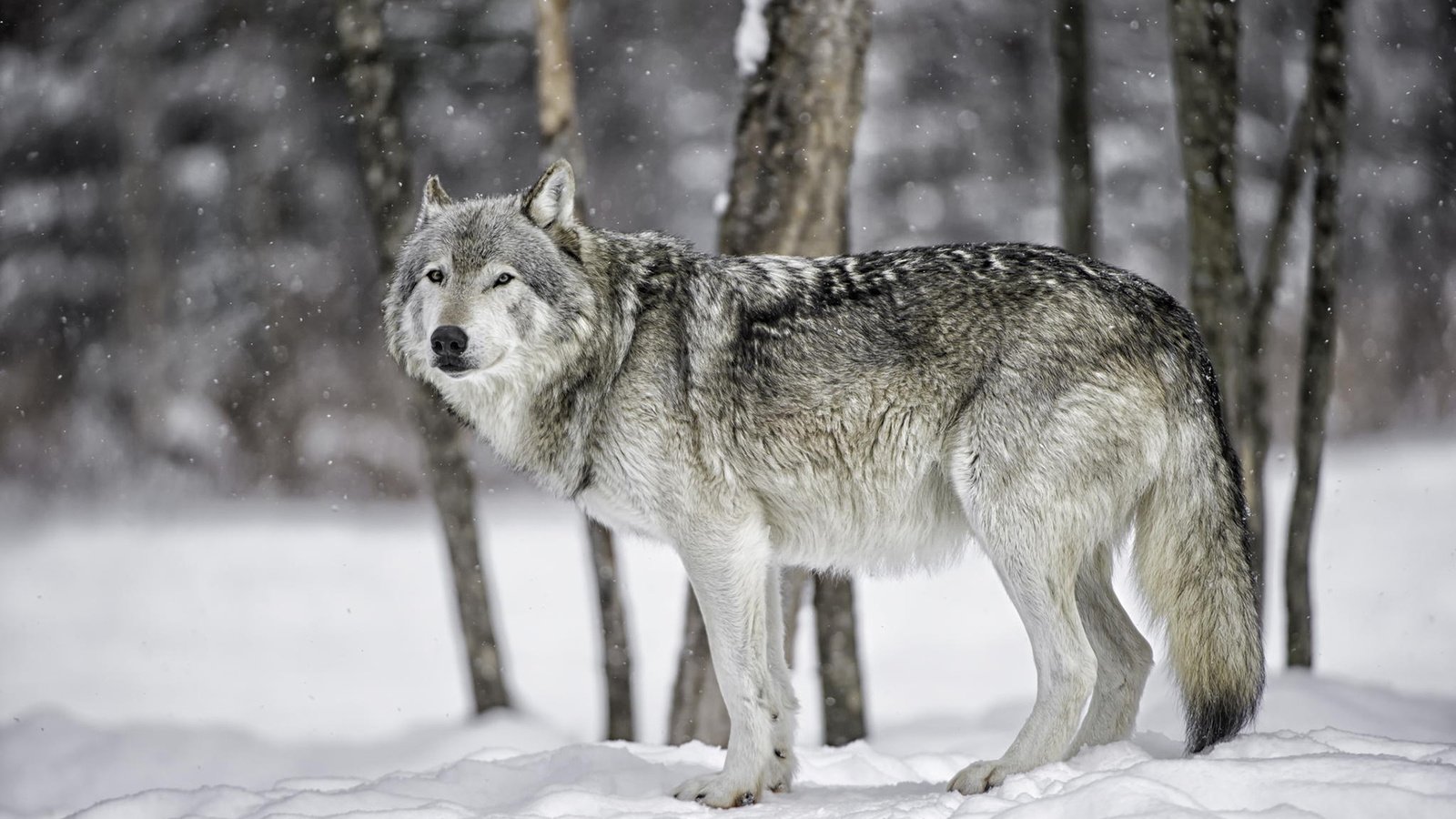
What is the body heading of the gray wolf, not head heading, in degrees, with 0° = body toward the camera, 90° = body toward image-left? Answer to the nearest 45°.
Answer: approximately 90°

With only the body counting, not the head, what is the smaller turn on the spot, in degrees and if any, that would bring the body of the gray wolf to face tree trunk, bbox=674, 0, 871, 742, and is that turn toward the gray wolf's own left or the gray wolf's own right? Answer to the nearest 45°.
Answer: approximately 90° to the gray wolf's own right

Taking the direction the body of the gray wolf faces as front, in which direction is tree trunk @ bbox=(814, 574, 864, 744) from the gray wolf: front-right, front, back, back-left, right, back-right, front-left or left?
right

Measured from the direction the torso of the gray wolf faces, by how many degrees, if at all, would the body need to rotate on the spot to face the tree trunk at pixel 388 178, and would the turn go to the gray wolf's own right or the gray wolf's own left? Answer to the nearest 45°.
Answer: approximately 45° to the gray wolf's own right

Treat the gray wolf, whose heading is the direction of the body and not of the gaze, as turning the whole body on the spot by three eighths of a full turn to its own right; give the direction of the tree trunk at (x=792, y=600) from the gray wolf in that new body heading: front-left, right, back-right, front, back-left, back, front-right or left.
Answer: front-left

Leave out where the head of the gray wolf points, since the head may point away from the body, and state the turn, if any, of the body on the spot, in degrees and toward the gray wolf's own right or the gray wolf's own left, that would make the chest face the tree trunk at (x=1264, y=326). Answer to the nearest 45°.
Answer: approximately 135° to the gray wolf's own right

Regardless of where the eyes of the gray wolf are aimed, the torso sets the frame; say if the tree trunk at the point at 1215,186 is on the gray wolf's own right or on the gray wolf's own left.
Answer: on the gray wolf's own right

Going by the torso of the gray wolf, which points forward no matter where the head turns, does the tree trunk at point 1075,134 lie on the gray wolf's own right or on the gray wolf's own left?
on the gray wolf's own right
